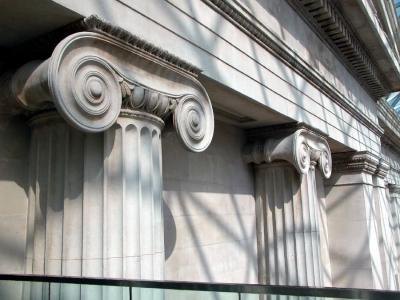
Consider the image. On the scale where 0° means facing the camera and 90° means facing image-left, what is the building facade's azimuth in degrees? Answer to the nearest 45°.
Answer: approximately 315°
